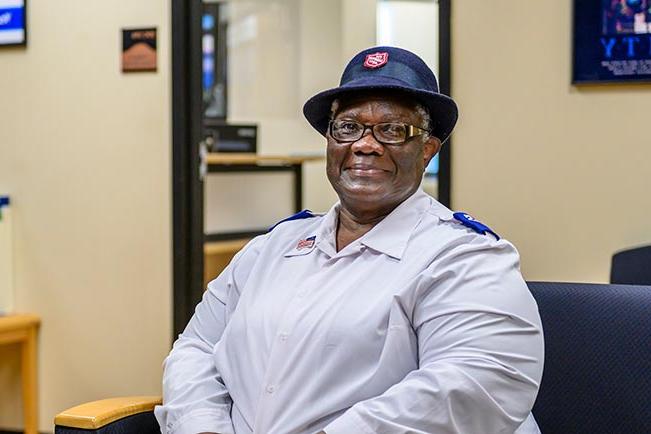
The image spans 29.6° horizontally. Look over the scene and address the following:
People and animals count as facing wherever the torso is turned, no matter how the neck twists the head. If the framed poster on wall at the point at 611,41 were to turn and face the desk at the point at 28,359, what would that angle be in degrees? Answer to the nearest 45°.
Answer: approximately 90° to its right

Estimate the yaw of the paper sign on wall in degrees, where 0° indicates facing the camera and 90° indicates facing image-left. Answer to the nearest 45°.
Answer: approximately 0°

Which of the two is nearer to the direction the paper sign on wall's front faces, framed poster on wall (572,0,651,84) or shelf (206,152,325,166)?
the framed poster on wall

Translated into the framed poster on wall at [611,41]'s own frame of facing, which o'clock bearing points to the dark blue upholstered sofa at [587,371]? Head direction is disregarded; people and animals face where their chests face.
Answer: The dark blue upholstered sofa is roughly at 12 o'clock from the framed poster on wall.

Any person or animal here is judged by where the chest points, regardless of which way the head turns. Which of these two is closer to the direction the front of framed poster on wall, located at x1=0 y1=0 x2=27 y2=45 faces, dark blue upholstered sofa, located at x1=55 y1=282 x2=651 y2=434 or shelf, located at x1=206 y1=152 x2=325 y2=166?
the dark blue upholstered sofa

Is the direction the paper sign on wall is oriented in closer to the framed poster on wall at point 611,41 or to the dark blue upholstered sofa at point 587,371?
the dark blue upholstered sofa

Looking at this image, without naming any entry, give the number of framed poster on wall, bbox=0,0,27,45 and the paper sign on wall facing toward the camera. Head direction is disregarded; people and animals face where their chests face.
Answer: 2

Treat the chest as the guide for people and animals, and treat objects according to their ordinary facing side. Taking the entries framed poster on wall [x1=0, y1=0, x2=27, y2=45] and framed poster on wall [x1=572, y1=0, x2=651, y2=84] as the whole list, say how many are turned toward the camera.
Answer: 2

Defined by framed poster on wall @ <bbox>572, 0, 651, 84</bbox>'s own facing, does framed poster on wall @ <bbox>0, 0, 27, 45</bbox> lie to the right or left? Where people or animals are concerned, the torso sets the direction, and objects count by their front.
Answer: on its right
